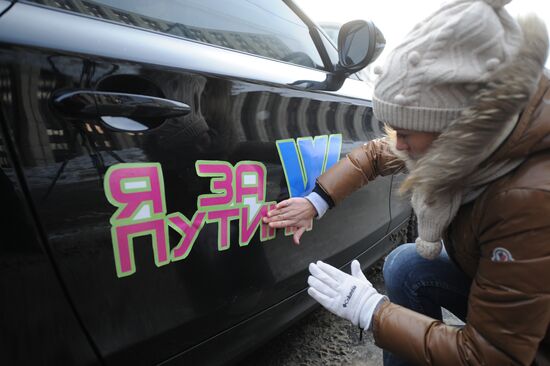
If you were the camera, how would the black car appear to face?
facing away from the viewer and to the right of the viewer
